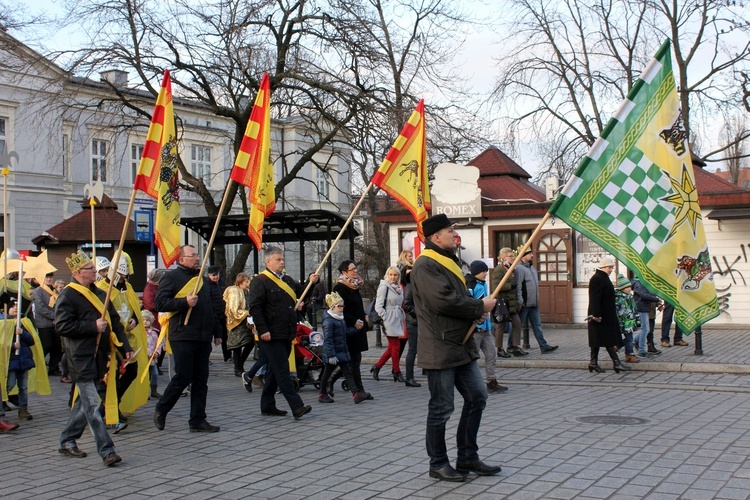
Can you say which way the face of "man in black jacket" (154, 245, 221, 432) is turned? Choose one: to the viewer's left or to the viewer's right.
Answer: to the viewer's right

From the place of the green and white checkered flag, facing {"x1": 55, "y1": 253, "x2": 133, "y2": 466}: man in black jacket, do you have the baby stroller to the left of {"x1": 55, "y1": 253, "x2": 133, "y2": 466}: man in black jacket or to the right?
right

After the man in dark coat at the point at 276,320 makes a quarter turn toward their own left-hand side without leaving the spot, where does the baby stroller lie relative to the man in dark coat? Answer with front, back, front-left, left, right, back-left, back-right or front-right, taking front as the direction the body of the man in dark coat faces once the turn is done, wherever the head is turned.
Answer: front-left

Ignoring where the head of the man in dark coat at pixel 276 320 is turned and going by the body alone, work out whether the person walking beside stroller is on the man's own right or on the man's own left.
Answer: on the man's own left

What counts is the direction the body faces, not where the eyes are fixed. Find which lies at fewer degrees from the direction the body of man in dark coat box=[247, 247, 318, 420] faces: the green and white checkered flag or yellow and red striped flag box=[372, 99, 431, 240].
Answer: the green and white checkered flag
